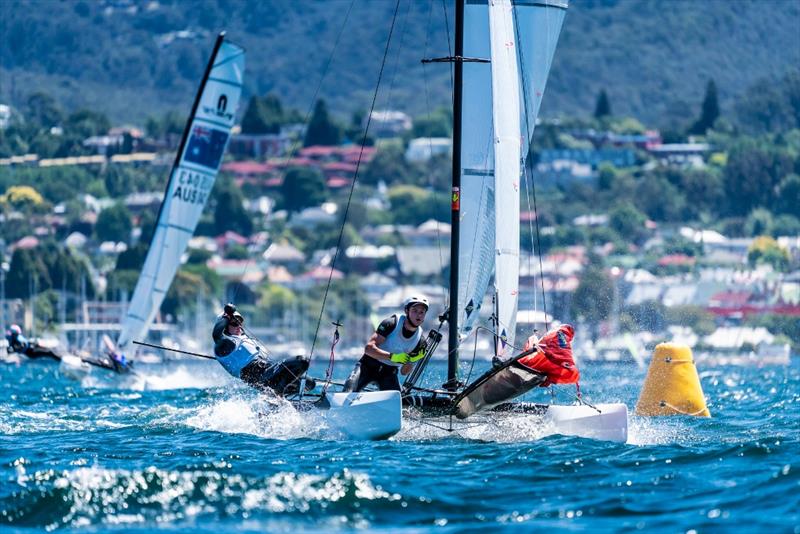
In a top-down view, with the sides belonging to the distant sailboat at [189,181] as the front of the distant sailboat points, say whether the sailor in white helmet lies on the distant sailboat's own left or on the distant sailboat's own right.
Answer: on the distant sailboat's own left

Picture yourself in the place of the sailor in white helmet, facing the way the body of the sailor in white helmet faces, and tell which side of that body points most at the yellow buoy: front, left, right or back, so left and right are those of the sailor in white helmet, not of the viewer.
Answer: left
